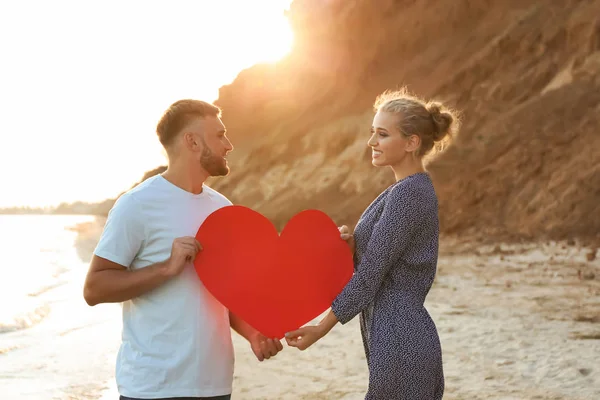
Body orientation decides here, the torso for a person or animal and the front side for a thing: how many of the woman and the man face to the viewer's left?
1

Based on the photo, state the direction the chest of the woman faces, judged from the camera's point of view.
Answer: to the viewer's left

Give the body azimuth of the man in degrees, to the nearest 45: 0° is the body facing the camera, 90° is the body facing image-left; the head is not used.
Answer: approximately 315°

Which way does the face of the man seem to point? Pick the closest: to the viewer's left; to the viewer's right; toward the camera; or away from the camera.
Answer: to the viewer's right

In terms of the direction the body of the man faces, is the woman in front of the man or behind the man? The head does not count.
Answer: in front

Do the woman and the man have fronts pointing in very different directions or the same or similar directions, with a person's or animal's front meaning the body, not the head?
very different directions

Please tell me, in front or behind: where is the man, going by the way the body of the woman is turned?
in front

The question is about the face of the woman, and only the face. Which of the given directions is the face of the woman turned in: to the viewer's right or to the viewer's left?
to the viewer's left
